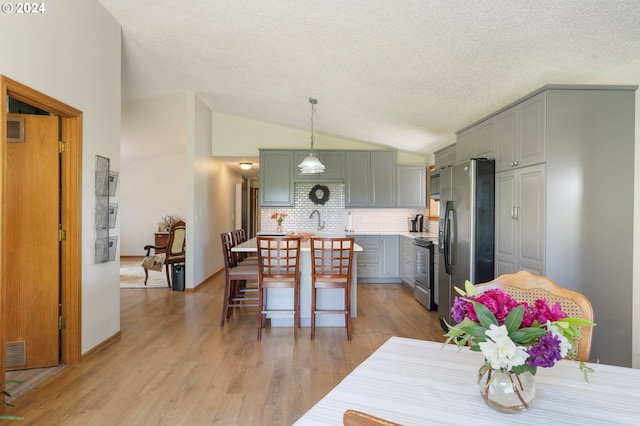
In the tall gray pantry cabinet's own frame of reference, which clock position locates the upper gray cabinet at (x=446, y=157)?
The upper gray cabinet is roughly at 3 o'clock from the tall gray pantry cabinet.

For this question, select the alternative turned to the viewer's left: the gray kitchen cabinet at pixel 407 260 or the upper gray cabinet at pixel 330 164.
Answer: the gray kitchen cabinet

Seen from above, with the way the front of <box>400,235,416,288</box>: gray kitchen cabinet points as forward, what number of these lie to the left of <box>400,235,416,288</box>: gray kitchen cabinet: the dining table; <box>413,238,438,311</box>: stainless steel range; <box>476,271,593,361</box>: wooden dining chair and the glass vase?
4

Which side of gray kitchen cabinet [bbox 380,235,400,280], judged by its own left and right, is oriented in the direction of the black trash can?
right

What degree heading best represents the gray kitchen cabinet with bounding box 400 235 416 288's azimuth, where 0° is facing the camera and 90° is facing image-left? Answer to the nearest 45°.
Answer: approximately 90°

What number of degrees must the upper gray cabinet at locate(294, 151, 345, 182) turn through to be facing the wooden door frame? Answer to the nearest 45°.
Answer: approximately 45° to its right

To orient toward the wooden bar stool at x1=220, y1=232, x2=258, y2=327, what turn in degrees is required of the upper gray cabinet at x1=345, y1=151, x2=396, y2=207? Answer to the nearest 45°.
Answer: approximately 45° to its right

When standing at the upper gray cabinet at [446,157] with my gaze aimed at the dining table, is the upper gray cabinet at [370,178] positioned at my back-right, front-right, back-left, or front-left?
back-right

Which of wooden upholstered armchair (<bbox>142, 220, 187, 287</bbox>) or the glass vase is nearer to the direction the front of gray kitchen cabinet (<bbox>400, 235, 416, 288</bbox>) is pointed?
the wooden upholstered armchair

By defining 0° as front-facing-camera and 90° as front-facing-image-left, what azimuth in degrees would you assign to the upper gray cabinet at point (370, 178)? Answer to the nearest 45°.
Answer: approximately 0°
